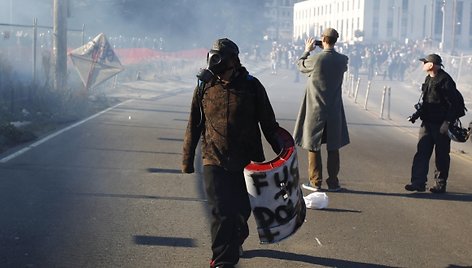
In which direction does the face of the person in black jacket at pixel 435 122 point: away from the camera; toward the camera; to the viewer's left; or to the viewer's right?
to the viewer's left

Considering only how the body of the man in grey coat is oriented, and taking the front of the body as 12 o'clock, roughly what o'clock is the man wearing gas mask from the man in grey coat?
The man wearing gas mask is roughly at 8 o'clock from the man in grey coat.

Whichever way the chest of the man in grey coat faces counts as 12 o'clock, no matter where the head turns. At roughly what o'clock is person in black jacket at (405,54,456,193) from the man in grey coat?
The person in black jacket is roughly at 4 o'clock from the man in grey coat.

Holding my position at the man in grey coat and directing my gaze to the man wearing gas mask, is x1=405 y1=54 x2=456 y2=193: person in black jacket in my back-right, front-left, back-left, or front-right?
back-left

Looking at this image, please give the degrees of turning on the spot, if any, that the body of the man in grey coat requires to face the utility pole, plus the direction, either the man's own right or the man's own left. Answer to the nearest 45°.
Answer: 0° — they already face it

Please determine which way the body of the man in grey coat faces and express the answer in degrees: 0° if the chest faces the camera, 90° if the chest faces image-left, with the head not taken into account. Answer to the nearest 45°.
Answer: approximately 135°
